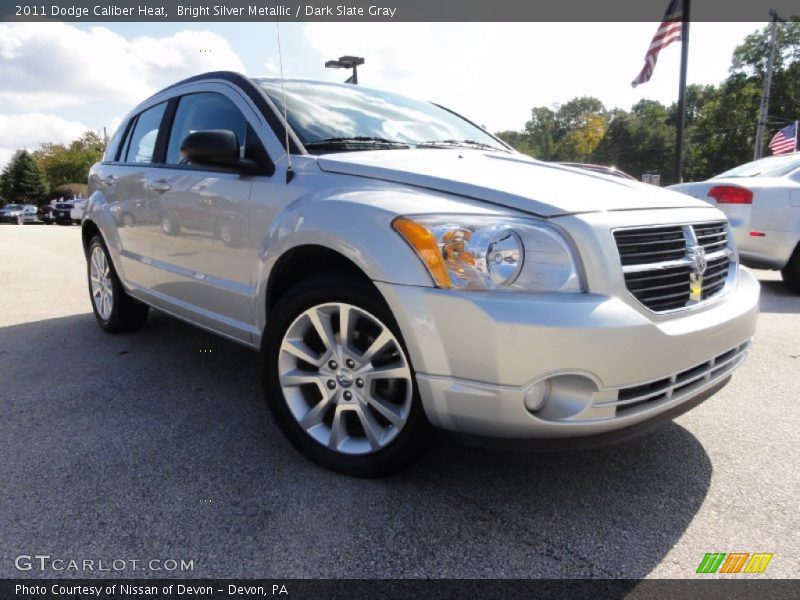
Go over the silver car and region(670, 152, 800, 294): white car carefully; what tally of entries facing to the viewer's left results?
0

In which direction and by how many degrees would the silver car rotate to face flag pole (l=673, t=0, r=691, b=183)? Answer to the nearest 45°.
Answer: approximately 90° to its left

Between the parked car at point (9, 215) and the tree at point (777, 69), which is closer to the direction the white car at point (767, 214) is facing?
the tree

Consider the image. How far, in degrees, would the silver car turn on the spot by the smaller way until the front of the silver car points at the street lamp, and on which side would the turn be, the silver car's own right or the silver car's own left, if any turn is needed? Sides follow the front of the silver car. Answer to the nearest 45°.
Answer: approximately 135° to the silver car's own left

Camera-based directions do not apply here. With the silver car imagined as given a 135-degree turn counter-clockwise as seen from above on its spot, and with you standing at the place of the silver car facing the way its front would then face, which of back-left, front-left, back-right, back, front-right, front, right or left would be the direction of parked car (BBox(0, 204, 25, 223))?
front-left

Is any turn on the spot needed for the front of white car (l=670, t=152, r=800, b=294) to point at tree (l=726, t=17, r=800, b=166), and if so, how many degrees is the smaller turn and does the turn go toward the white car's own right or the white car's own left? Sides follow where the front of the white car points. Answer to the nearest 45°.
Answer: approximately 45° to the white car's own left

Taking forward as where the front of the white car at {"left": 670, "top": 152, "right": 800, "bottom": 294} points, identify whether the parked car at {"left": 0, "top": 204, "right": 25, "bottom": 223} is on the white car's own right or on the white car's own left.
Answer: on the white car's own left

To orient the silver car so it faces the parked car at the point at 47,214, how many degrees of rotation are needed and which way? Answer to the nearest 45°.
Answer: approximately 180°

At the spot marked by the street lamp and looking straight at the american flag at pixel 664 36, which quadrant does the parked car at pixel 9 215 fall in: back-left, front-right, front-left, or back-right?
back-left

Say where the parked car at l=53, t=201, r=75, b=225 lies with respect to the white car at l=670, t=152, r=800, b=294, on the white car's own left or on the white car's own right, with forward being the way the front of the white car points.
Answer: on the white car's own left

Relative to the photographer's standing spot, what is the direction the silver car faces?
facing the viewer and to the right of the viewer

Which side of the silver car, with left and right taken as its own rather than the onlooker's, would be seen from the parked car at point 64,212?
back

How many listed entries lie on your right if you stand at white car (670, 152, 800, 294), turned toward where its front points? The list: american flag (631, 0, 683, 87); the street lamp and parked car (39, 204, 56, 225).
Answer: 0

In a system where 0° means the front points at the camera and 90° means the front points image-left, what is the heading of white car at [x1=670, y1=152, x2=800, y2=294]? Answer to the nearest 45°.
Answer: approximately 225°

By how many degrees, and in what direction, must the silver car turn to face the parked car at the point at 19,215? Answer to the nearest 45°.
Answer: approximately 180°

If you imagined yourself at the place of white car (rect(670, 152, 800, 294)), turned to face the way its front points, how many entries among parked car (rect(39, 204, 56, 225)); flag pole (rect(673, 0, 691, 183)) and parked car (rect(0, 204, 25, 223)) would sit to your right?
0
